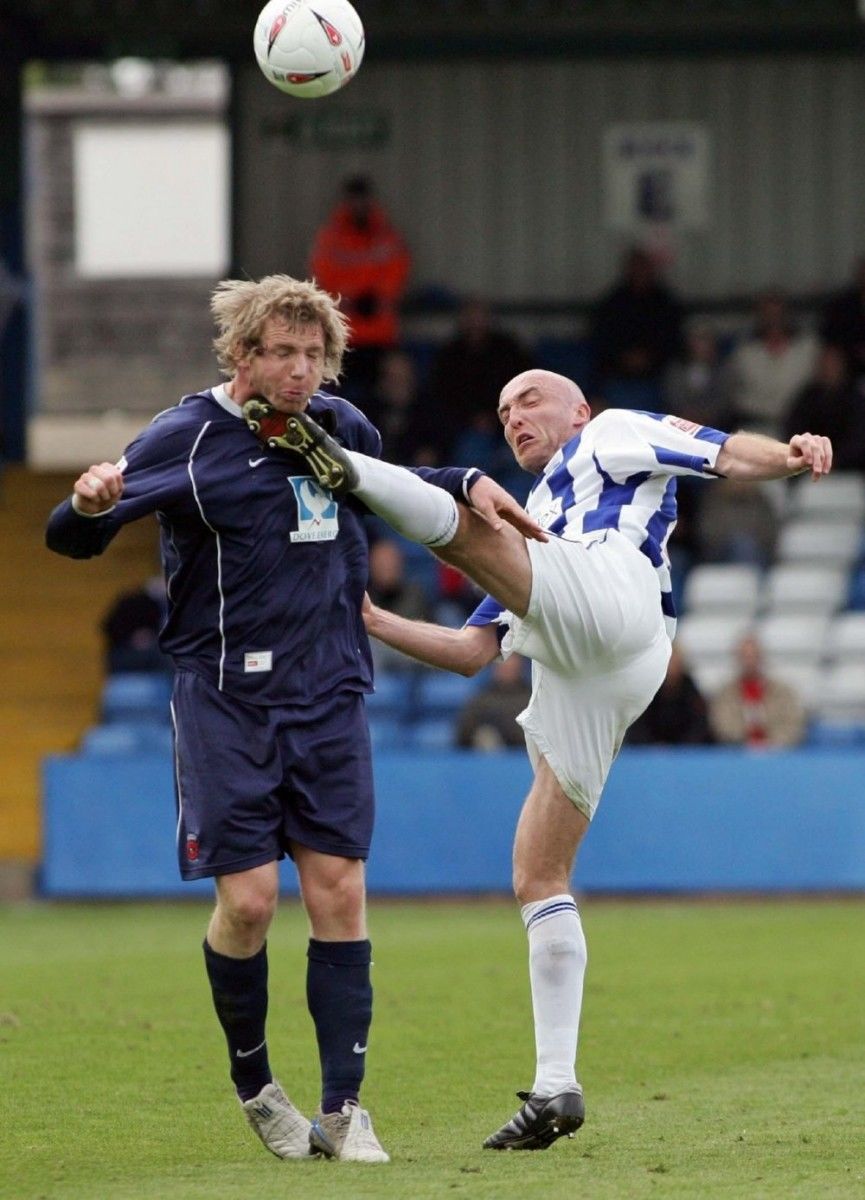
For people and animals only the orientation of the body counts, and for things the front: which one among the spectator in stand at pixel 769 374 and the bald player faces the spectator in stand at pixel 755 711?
the spectator in stand at pixel 769 374

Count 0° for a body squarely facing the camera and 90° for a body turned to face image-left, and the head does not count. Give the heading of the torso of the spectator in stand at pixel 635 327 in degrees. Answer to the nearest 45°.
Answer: approximately 0°

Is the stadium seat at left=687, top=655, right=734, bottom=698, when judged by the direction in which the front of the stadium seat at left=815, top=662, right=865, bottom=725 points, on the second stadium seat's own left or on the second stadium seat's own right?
on the second stadium seat's own right

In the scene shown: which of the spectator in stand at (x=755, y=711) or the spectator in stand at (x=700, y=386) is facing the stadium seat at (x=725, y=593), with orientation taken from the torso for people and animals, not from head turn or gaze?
the spectator in stand at (x=700, y=386)

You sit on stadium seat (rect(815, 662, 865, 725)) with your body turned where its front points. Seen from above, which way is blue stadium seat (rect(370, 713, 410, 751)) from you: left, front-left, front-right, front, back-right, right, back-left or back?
right

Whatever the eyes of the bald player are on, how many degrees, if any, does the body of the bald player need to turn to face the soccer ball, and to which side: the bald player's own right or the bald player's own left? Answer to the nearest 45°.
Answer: approximately 45° to the bald player's own right

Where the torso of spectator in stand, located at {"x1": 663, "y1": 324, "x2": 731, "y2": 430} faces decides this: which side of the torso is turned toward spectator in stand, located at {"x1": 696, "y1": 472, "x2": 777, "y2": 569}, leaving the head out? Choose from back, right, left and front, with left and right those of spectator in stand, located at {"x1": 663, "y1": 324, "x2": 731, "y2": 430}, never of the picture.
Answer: front

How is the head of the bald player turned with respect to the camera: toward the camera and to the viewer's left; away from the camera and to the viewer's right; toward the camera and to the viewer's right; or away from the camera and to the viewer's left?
toward the camera and to the viewer's left

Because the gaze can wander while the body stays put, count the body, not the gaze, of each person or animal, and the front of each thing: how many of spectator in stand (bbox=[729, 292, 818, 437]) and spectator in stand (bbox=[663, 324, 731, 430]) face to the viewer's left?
0

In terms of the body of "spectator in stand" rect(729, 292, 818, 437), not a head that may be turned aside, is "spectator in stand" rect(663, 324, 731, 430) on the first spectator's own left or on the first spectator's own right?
on the first spectator's own right

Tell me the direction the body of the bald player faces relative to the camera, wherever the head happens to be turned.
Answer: to the viewer's left
